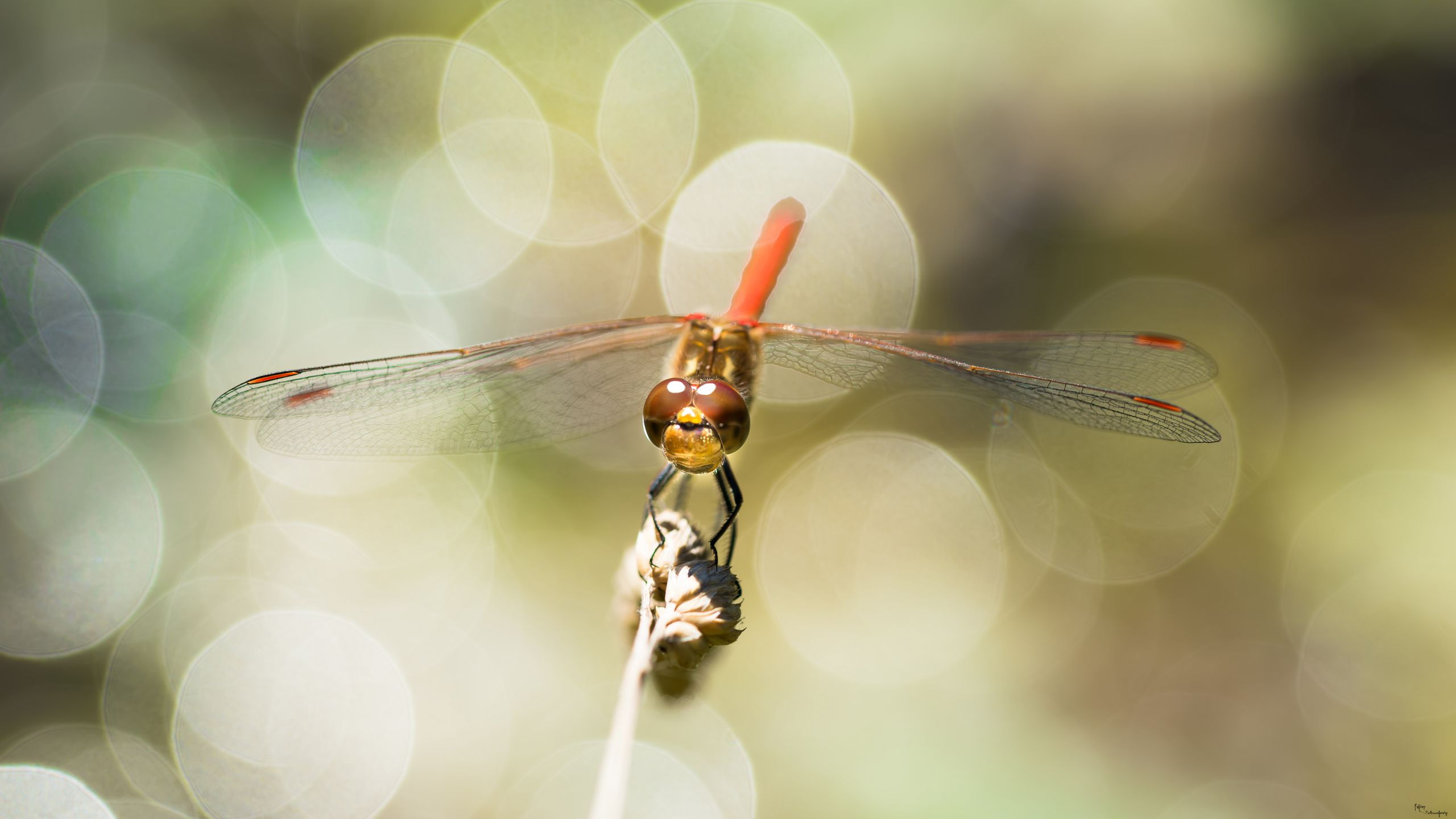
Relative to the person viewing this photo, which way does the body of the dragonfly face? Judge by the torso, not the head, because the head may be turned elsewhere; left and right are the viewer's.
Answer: facing the viewer
